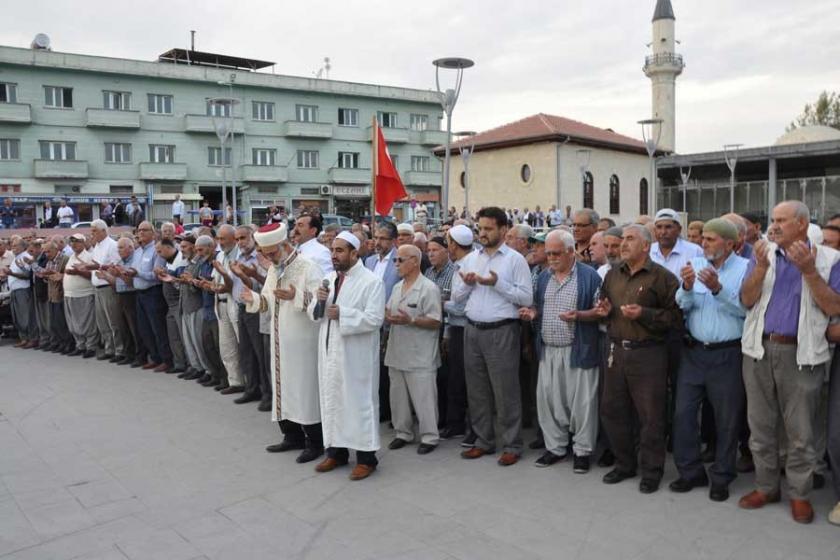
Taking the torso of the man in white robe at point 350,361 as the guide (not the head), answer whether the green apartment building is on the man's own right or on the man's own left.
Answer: on the man's own right

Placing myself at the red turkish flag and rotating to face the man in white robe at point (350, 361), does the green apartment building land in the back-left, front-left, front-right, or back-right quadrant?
back-right

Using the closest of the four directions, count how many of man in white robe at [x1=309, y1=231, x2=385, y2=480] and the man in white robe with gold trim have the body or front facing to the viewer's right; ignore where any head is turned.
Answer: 0

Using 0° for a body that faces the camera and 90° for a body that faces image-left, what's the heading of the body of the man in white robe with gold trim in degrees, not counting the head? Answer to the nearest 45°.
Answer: approximately 45°

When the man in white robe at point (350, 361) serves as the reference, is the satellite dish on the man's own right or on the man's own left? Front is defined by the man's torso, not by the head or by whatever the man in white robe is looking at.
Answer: on the man's own right

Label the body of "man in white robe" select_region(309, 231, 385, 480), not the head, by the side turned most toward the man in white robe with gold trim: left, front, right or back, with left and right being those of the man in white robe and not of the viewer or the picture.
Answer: right

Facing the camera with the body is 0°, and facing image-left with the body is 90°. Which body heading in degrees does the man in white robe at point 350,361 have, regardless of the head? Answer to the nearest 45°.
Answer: approximately 45°

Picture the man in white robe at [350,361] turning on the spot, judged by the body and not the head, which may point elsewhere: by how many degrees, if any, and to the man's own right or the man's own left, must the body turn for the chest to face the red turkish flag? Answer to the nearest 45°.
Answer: approximately 135° to the man's own right

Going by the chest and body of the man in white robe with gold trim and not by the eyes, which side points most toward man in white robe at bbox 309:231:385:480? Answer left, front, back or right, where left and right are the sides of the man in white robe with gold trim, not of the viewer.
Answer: left

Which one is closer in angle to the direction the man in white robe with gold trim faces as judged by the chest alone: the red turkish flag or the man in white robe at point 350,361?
the man in white robe

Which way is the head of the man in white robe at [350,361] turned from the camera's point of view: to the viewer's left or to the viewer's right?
to the viewer's left
